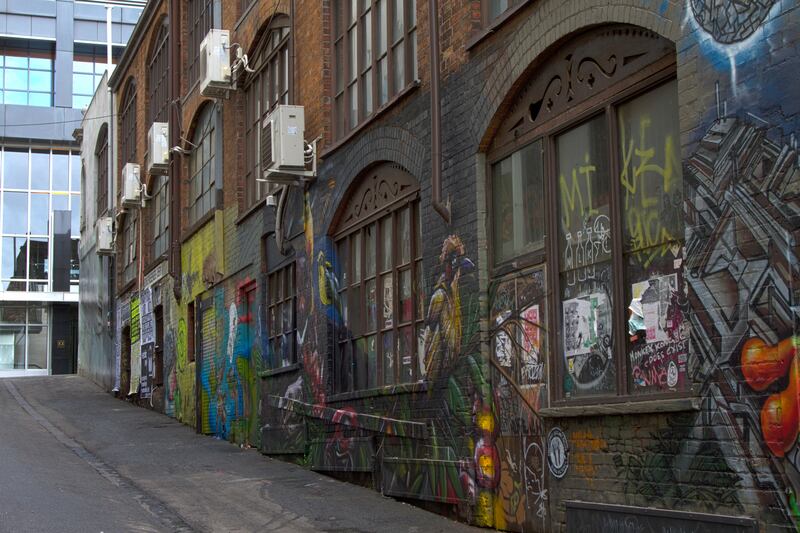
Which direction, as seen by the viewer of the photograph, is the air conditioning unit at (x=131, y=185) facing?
facing to the left of the viewer

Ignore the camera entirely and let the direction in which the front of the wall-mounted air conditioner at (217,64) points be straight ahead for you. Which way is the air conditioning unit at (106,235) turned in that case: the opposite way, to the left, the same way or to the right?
the same way

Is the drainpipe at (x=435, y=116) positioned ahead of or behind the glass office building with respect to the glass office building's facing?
ahead

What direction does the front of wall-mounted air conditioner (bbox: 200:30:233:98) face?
to the viewer's left

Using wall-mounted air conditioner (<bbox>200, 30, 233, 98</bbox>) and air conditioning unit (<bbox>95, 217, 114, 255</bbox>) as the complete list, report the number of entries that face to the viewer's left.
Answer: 2

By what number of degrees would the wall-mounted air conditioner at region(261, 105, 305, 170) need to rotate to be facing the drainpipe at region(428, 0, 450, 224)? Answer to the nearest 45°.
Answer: approximately 90° to its left

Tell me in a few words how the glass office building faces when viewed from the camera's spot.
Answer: facing the viewer

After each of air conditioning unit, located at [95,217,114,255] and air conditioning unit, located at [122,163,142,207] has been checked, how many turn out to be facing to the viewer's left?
2

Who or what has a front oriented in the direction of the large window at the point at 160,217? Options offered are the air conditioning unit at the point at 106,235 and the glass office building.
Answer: the glass office building

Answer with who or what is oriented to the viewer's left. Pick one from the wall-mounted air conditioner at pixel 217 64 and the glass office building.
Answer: the wall-mounted air conditioner

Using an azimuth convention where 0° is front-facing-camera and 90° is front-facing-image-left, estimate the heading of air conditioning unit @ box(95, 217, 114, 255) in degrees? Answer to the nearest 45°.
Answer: approximately 90°

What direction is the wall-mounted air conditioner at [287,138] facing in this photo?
to the viewer's left

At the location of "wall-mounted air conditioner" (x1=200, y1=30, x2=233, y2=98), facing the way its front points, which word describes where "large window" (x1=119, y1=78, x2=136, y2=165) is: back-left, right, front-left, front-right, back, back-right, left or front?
right

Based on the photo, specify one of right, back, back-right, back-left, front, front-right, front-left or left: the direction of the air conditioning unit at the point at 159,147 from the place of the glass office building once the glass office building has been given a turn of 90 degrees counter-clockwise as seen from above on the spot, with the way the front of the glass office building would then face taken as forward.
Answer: right
